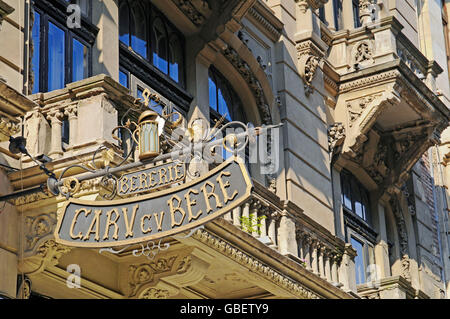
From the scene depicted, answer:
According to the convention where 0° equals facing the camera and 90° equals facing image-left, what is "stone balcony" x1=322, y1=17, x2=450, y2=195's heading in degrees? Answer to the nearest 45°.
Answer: approximately 315°

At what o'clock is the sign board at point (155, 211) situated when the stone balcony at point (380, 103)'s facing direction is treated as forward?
The sign board is roughly at 2 o'clock from the stone balcony.

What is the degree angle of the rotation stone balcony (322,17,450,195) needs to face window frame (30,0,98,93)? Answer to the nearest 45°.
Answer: approximately 90° to its right

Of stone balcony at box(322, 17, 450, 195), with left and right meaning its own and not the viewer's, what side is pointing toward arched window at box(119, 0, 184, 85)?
right

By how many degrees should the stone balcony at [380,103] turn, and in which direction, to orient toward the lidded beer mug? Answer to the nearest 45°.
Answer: approximately 45° to its right
